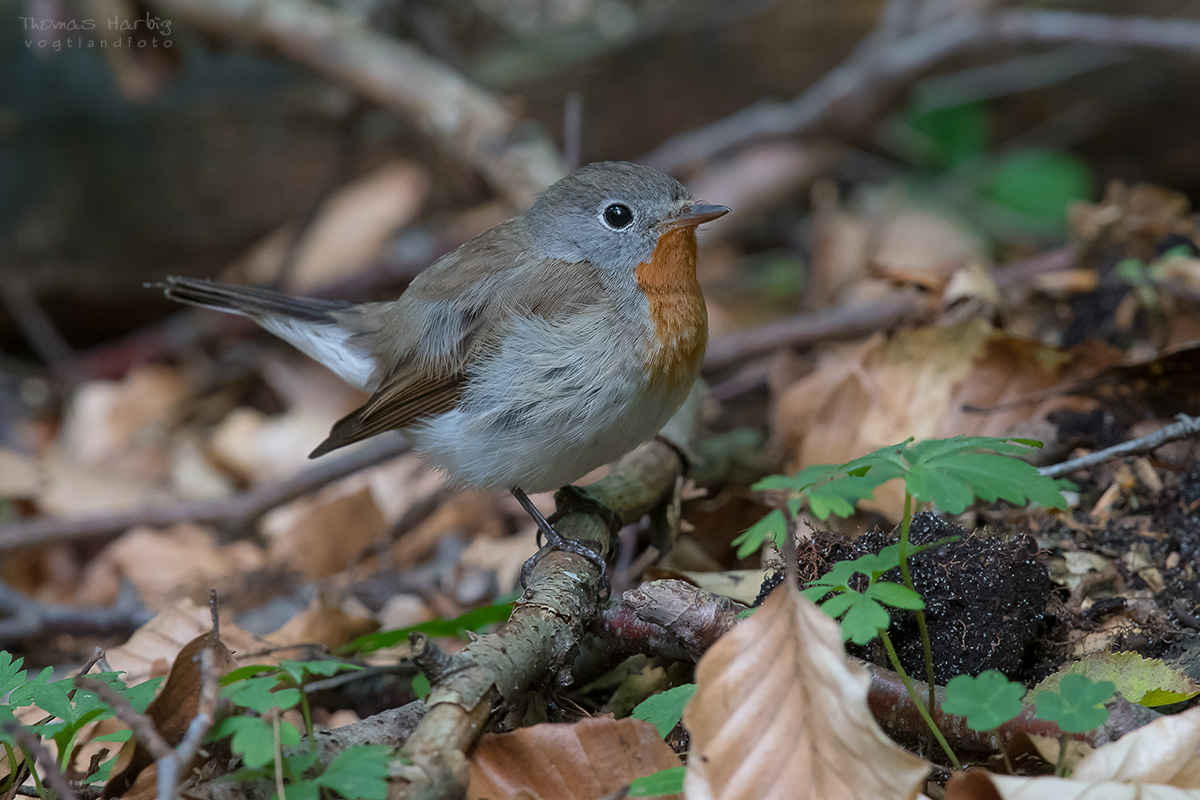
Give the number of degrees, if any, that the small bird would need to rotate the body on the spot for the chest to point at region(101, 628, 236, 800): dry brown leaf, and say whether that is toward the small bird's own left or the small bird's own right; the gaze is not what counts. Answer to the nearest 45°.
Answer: approximately 135° to the small bird's own right

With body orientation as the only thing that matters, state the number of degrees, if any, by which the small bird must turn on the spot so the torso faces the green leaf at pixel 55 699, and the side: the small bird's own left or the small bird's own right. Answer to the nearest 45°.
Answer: approximately 135° to the small bird's own right

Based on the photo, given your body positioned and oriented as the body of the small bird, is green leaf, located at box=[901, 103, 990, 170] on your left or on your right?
on your left

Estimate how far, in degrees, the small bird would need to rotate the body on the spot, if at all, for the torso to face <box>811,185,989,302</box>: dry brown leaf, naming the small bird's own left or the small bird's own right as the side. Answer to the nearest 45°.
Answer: approximately 45° to the small bird's own left

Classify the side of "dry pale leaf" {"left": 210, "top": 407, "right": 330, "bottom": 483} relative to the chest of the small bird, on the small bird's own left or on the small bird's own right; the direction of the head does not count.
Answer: on the small bird's own left

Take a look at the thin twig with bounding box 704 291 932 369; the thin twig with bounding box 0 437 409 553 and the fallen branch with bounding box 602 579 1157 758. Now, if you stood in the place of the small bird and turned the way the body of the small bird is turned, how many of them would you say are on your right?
1

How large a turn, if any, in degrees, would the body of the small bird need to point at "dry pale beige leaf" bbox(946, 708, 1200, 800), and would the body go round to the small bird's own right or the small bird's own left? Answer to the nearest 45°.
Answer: approximately 90° to the small bird's own right

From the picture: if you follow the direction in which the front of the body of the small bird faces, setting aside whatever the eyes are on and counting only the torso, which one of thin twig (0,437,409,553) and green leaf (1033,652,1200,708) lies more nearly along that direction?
the green leaf

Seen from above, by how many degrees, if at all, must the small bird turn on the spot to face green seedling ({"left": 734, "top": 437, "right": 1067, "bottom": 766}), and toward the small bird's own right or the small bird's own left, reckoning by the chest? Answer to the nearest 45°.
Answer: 0° — it already faces it

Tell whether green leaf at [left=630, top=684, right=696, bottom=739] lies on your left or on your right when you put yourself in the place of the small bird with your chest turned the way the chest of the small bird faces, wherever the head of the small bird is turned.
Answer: on your right

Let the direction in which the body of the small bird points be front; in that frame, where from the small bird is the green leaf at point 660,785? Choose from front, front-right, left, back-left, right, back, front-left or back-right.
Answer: right

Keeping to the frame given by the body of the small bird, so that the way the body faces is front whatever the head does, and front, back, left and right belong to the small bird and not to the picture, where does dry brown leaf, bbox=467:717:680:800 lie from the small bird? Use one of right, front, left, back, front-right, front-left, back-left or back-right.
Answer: right

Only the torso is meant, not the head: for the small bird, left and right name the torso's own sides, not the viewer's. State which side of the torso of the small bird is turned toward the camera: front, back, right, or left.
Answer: right

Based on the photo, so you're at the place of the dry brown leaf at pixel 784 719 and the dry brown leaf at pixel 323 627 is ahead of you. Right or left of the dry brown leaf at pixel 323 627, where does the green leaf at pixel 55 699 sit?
left
